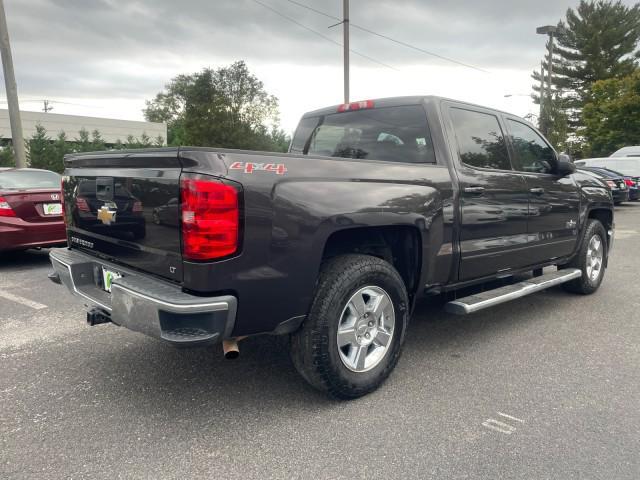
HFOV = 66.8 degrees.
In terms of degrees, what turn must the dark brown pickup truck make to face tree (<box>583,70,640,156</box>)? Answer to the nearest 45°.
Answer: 0° — it already faces it

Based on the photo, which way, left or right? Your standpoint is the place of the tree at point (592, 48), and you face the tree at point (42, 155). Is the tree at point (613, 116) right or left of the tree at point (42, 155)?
left

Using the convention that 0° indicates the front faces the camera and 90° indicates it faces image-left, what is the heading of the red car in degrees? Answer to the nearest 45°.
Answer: approximately 135°

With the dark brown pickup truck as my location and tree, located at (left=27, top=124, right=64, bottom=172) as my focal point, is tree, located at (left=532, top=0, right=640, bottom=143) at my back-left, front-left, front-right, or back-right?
front-right

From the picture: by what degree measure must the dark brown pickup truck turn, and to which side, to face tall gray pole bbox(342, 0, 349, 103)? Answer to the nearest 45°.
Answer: approximately 45° to its left

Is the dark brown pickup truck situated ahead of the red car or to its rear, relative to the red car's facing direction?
to the rear

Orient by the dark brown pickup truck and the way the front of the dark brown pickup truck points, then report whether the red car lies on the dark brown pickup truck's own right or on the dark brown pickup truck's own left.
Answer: on the dark brown pickup truck's own left

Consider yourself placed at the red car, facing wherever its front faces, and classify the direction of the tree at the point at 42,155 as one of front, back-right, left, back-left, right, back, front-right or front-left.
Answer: front-right

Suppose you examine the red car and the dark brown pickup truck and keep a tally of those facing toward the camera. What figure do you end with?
0

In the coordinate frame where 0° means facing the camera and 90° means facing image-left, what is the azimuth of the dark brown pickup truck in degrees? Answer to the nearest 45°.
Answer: approximately 225°

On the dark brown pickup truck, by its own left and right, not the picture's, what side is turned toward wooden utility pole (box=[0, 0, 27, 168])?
left

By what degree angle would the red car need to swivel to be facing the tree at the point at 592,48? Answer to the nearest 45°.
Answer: approximately 90° to its right
